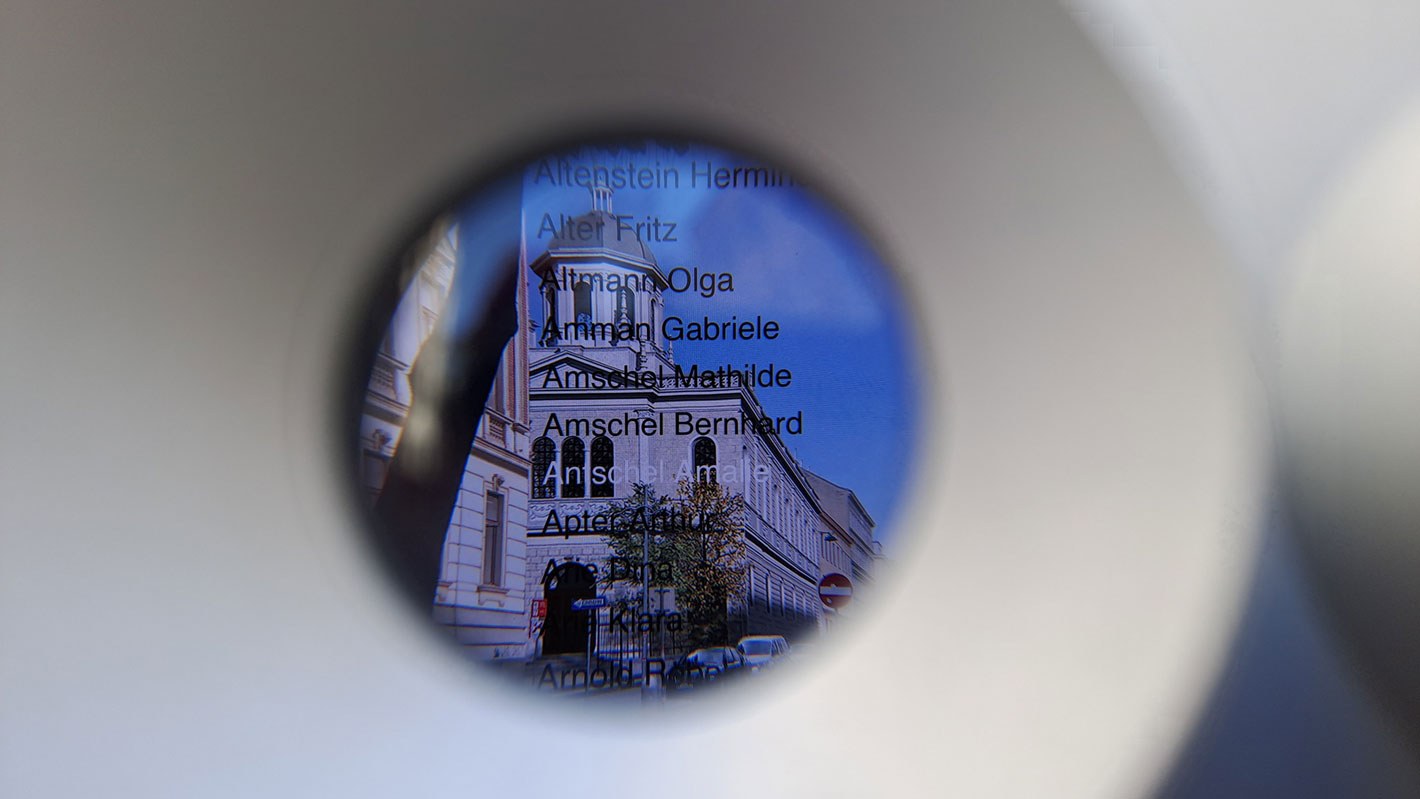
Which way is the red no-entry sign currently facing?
toward the camera

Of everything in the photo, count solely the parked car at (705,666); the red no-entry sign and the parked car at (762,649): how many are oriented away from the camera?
0

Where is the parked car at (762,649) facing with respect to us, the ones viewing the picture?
facing the viewer and to the left of the viewer
